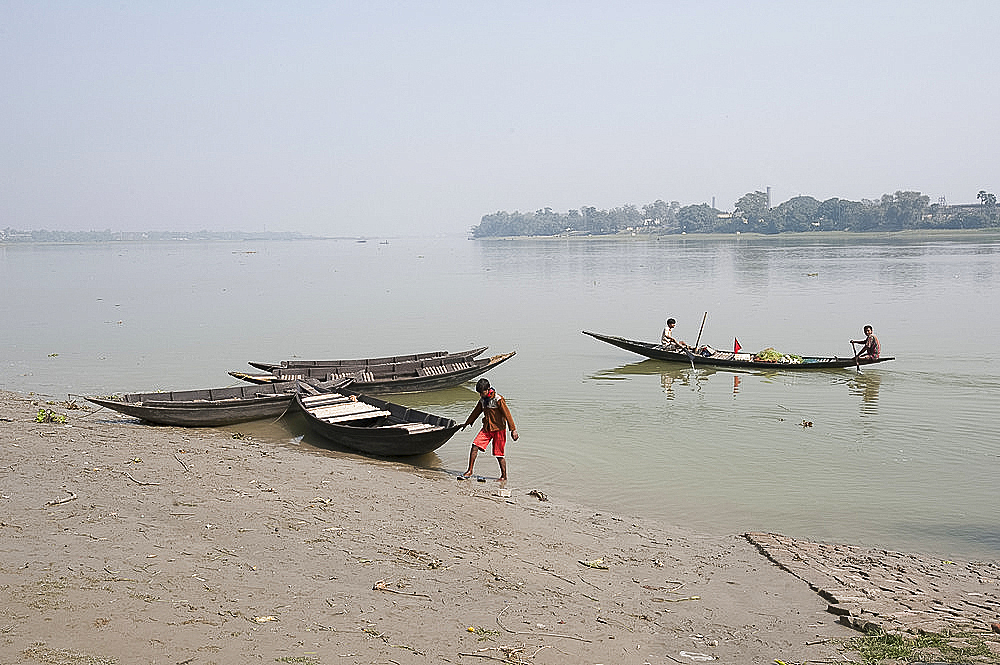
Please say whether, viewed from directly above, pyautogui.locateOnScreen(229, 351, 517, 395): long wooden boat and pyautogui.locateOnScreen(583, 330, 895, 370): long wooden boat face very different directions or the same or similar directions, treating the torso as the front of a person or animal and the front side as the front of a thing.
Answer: very different directions

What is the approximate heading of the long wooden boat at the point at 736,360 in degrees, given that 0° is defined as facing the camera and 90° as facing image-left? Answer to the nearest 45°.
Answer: approximately 90°

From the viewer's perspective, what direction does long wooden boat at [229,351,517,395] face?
to the viewer's right

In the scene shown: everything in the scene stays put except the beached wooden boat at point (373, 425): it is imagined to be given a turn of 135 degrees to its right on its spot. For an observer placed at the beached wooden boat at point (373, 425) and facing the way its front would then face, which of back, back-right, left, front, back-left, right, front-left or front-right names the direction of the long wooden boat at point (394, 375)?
right

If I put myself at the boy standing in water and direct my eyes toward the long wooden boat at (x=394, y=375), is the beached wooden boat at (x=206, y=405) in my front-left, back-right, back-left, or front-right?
front-left

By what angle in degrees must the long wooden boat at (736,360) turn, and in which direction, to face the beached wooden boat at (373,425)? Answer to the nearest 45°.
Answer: approximately 45° to its left

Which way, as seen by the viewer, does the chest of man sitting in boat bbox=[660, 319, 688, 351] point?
to the viewer's right
